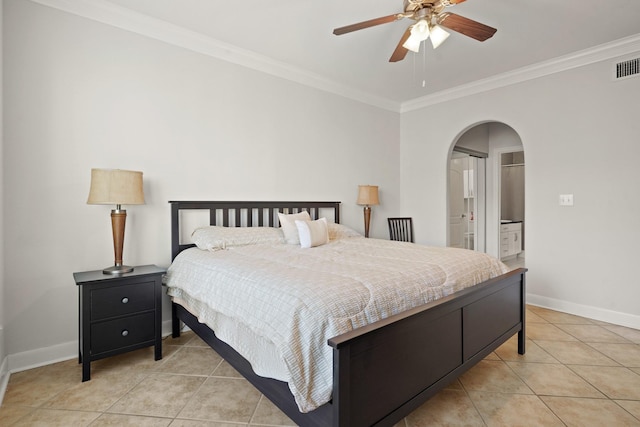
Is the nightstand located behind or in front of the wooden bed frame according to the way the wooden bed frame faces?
behind

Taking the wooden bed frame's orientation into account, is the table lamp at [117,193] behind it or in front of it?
behind

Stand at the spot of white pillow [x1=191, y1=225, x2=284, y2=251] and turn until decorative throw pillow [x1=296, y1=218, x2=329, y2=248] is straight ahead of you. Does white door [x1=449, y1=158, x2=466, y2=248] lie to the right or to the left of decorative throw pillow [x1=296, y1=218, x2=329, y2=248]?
left

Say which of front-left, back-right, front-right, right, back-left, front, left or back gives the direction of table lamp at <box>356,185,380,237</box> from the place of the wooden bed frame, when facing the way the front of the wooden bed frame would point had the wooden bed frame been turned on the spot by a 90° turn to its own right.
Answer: back-right

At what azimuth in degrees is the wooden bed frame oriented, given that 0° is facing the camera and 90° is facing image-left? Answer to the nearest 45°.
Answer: approximately 315°

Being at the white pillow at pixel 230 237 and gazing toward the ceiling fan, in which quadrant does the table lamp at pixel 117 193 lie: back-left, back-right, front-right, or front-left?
back-right
